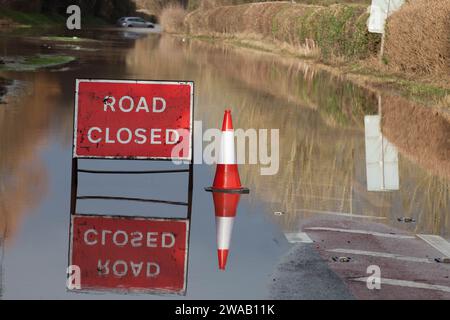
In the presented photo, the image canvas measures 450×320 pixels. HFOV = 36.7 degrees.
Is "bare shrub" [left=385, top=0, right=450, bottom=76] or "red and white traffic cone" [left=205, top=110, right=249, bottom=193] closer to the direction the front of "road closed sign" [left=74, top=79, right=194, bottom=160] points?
the red and white traffic cone

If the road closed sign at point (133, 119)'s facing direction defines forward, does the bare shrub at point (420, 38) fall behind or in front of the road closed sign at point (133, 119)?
behind

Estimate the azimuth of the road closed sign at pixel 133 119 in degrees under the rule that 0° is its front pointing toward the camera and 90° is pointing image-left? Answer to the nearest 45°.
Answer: approximately 0°

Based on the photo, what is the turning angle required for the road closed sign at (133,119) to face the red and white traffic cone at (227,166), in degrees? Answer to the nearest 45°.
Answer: approximately 90° to its left
